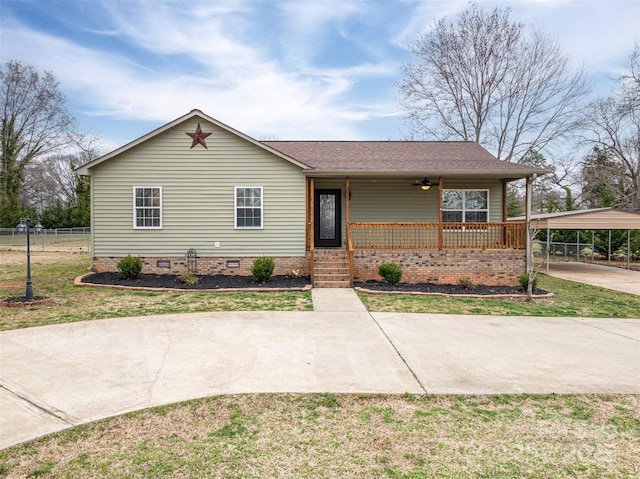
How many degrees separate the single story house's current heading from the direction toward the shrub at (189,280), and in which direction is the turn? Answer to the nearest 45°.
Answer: approximately 45° to its right

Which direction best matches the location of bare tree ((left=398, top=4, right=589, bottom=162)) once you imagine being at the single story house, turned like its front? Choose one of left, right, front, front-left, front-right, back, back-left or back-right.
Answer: back-left

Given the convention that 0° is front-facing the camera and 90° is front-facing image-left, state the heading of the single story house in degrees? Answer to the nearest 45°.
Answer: approximately 0°

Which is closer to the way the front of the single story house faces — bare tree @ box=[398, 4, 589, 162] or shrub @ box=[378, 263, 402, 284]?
the shrub

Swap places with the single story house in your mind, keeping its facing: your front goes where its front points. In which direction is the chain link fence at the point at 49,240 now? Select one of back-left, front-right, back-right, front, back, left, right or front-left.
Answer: back-right

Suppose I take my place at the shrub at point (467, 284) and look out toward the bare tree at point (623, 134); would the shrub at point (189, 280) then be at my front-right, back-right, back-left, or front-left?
back-left

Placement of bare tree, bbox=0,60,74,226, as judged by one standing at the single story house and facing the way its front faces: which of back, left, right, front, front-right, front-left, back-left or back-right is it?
back-right
